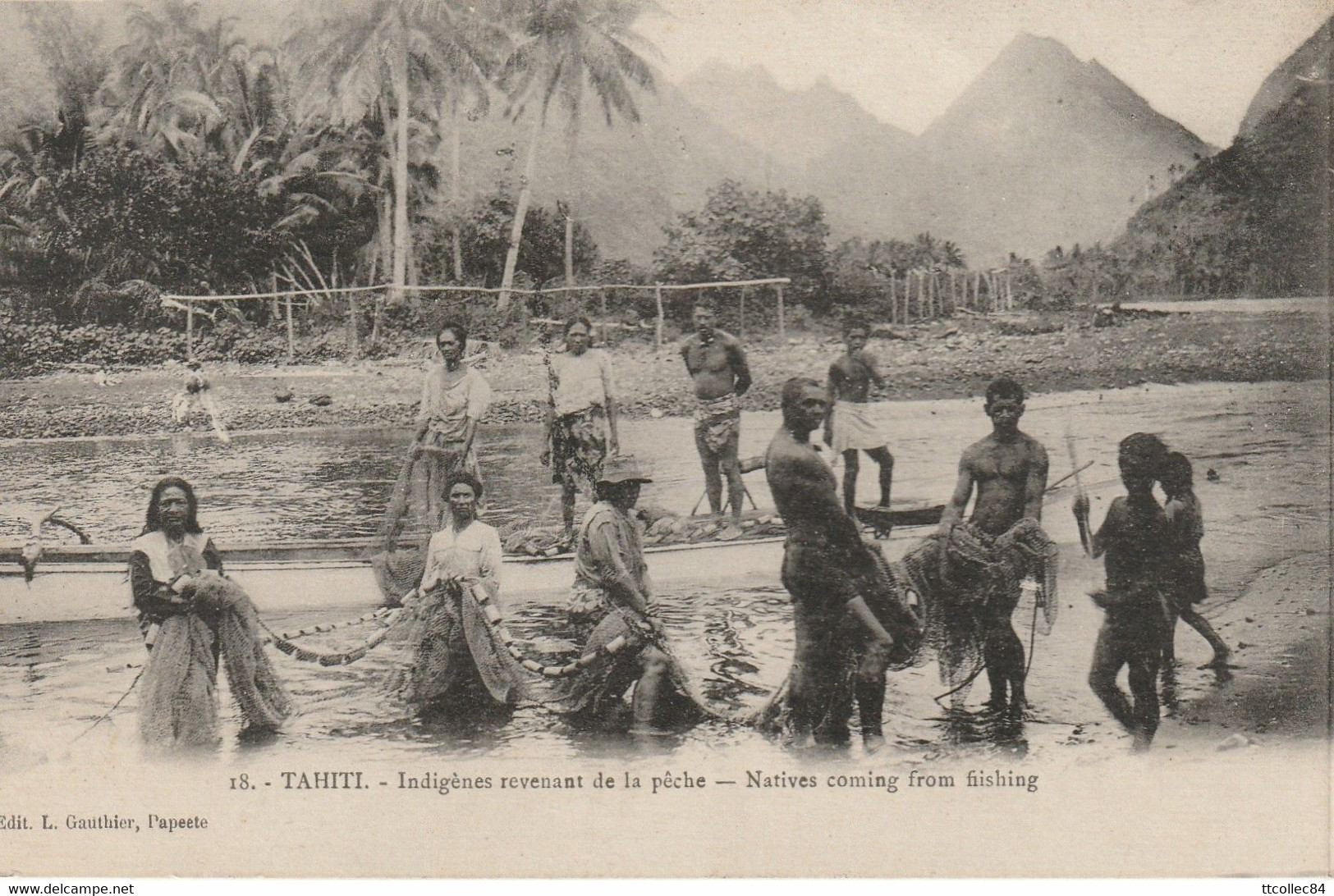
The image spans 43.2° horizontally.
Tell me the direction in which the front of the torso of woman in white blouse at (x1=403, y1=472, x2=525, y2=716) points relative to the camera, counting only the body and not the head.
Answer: toward the camera

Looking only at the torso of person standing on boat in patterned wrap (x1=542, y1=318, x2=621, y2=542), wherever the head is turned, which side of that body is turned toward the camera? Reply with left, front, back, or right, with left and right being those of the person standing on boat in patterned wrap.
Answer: front

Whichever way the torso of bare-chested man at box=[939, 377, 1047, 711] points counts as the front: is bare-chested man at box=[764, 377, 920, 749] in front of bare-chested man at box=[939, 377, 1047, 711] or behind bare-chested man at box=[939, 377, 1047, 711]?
in front

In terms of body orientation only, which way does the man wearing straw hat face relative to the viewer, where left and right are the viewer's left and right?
facing to the right of the viewer

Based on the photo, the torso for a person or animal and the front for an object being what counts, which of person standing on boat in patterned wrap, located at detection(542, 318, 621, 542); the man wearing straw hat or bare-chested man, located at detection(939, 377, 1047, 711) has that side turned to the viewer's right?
the man wearing straw hat

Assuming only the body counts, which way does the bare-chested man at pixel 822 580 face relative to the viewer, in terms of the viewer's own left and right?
facing the viewer and to the right of the viewer

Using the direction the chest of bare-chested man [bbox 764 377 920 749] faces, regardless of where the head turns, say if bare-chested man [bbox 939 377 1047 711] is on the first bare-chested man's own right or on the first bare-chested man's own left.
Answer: on the first bare-chested man's own left

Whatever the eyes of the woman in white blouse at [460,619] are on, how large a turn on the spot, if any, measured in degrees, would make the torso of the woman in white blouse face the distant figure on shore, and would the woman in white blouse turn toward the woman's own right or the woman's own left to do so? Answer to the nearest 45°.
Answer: approximately 135° to the woman's own right
